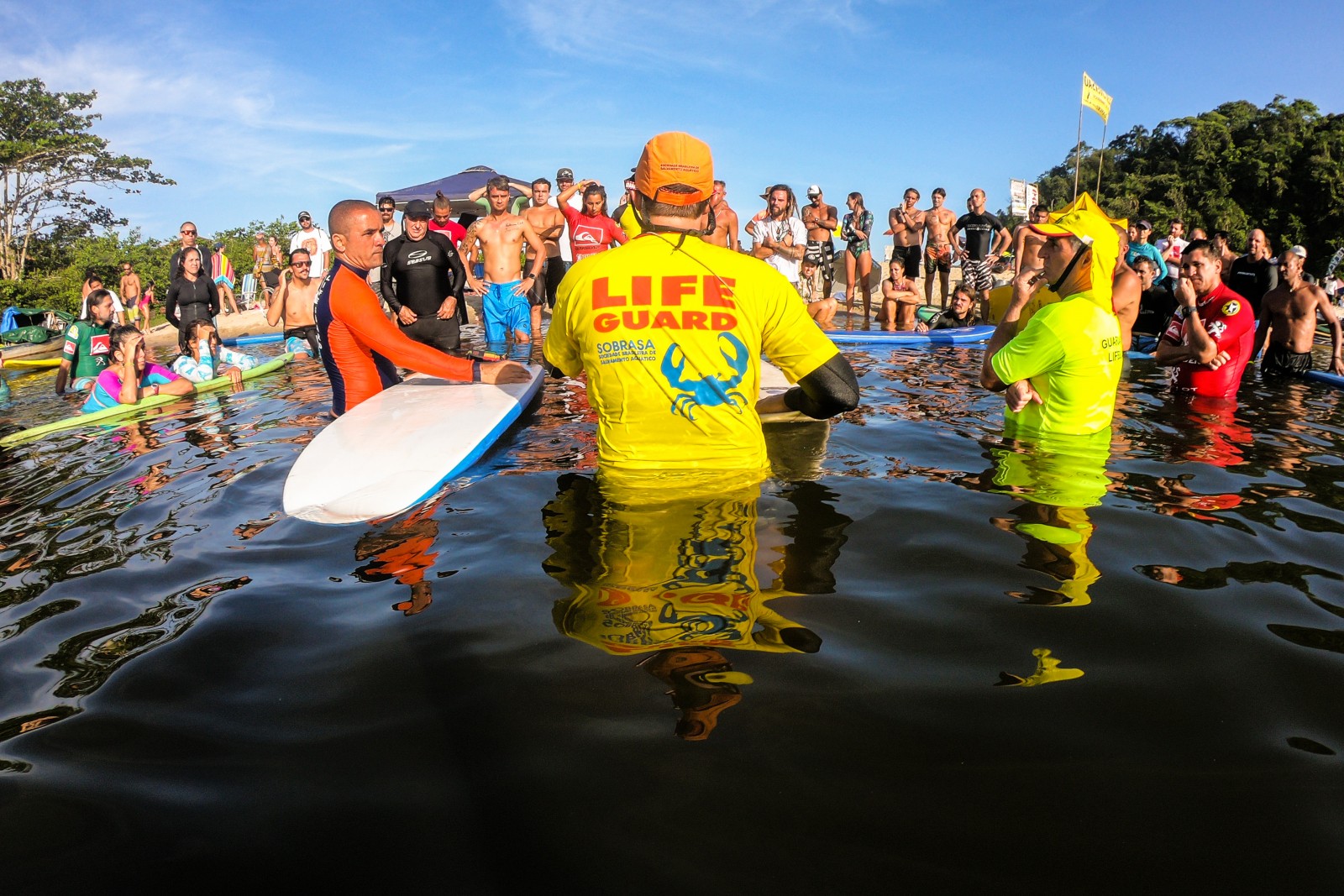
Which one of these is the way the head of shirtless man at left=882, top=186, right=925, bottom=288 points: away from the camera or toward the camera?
toward the camera

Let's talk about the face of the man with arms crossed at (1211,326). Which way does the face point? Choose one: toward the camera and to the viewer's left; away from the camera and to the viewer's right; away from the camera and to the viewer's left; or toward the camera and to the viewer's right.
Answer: toward the camera and to the viewer's left

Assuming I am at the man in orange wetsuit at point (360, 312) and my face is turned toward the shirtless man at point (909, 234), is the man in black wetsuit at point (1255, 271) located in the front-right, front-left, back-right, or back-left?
front-right

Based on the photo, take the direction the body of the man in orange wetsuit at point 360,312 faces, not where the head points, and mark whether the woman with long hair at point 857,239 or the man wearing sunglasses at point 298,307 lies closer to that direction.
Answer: the woman with long hair

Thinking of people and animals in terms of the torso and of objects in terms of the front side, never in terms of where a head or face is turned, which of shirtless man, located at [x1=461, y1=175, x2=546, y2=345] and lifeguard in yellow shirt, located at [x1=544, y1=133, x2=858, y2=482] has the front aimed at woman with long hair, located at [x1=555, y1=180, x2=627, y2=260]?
the lifeguard in yellow shirt

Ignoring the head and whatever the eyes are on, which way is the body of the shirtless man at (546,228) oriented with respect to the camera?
toward the camera

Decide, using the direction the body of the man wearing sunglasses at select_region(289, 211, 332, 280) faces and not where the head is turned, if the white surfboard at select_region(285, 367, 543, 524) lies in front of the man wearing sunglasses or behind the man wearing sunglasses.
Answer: in front

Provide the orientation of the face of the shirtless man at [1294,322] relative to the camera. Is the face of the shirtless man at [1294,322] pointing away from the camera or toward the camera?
toward the camera

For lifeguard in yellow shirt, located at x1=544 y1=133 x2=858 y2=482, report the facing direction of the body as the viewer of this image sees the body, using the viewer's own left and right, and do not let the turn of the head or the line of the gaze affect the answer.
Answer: facing away from the viewer

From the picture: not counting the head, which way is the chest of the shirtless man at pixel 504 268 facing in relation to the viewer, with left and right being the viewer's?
facing the viewer

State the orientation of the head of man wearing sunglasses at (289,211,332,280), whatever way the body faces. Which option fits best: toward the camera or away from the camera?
toward the camera

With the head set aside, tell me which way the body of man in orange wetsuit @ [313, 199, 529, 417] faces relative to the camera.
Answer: to the viewer's right

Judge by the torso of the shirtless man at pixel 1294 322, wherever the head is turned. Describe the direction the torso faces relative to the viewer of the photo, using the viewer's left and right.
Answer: facing the viewer and to the left of the viewer

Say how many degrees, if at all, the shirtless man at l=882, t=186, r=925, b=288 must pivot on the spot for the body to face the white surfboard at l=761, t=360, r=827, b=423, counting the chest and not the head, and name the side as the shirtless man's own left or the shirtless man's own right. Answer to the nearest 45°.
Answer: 0° — they already face it

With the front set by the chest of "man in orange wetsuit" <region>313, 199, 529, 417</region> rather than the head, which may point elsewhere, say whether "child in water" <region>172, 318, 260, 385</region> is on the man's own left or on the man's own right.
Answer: on the man's own left

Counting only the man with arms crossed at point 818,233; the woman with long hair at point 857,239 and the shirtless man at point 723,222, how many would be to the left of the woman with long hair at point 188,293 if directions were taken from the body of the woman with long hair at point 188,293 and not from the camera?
3

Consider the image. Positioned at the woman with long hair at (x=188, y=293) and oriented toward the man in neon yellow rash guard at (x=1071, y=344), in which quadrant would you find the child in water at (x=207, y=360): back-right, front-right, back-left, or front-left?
front-right

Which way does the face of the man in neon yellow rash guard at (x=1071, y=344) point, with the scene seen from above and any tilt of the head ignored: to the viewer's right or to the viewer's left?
to the viewer's left
